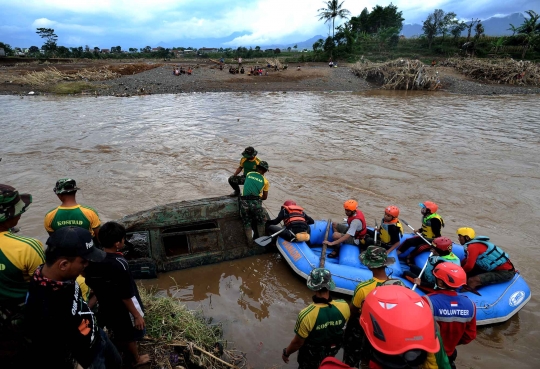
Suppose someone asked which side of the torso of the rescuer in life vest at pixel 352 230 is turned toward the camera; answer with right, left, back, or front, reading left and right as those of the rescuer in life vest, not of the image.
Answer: left

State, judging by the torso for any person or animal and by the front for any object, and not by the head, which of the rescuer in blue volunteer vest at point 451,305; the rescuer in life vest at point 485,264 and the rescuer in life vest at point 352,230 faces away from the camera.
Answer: the rescuer in blue volunteer vest at point 451,305

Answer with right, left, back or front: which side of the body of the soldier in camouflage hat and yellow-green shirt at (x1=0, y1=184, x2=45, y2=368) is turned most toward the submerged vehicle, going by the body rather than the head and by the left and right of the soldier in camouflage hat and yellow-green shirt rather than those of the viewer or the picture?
front

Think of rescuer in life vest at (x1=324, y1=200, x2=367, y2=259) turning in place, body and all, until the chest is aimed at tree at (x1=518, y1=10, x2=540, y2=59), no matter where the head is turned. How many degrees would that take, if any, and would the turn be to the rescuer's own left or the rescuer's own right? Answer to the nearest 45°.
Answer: approximately 135° to the rescuer's own right

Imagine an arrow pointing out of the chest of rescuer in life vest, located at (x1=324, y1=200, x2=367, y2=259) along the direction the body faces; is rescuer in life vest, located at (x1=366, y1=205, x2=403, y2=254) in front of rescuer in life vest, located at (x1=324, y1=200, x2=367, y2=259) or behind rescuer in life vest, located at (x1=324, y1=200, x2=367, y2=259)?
behind

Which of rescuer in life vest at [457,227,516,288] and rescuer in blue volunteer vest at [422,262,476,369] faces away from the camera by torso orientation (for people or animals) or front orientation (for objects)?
rescuer in blue volunteer vest at [422,262,476,369]

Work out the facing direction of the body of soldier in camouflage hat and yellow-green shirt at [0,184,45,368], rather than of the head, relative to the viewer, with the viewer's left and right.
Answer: facing away from the viewer and to the right of the viewer

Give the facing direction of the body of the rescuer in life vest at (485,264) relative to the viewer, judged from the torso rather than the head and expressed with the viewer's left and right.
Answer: facing to the left of the viewer

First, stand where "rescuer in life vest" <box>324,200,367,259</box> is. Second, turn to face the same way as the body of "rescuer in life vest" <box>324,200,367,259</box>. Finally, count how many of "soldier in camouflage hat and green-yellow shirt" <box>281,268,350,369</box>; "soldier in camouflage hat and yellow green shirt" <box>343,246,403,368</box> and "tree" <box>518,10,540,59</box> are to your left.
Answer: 2

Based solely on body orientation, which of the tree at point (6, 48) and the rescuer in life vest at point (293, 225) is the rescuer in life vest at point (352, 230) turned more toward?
the rescuer in life vest

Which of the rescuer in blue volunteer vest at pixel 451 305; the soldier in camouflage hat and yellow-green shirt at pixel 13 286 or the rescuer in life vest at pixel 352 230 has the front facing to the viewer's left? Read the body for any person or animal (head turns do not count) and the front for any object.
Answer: the rescuer in life vest at pixel 352 230

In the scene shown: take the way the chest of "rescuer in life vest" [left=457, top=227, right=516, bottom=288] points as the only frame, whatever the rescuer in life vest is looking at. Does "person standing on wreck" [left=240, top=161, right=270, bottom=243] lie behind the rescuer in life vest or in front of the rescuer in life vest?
in front

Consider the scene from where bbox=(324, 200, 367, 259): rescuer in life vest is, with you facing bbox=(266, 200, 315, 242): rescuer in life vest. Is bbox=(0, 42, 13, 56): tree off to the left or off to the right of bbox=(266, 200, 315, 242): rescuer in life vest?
right

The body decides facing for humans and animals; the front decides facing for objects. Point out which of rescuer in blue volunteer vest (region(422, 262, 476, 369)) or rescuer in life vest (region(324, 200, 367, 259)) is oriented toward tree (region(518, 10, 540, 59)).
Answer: rescuer in blue volunteer vest (region(422, 262, 476, 369))

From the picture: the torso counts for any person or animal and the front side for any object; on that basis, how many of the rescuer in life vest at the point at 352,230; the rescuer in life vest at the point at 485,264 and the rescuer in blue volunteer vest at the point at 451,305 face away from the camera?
1

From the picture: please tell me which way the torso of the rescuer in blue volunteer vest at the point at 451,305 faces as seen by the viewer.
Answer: away from the camera

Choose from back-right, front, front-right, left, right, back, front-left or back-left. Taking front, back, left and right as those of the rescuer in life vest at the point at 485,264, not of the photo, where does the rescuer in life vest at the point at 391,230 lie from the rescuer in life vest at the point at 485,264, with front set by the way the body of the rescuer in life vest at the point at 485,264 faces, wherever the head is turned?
front

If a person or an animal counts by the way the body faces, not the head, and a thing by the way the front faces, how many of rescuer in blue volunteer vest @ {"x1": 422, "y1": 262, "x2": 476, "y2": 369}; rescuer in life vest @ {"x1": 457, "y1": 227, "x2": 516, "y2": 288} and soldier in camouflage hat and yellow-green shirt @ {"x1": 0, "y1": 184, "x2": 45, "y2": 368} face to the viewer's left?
1
